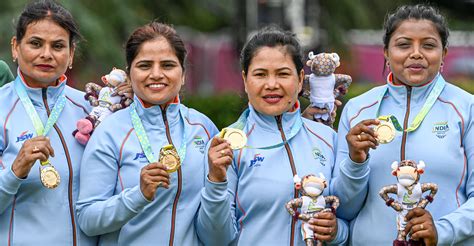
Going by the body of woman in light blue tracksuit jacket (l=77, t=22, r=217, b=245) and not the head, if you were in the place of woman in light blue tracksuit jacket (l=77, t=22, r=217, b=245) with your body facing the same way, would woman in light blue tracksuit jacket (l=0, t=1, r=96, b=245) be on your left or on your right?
on your right

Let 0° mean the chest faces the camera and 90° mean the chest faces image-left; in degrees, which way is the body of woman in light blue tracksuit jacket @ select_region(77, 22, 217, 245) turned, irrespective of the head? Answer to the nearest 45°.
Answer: approximately 0°

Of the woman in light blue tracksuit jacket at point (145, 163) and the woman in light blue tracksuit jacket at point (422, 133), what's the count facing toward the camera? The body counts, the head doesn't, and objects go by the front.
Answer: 2

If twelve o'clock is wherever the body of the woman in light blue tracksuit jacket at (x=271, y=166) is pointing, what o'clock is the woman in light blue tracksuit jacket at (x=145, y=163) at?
the woman in light blue tracksuit jacket at (x=145, y=163) is roughly at 3 o'clock from the woman in light blue tracksuit jacket at (x=271, y=166).

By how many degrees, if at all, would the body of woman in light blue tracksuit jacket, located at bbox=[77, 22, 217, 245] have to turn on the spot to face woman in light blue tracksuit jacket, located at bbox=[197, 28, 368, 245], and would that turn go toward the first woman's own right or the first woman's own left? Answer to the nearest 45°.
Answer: approximately 90° to the first woman's own left

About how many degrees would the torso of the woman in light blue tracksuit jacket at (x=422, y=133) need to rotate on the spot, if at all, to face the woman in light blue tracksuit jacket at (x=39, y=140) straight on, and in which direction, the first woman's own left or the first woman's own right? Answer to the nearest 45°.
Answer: approximately 90° to the first woman's own right
